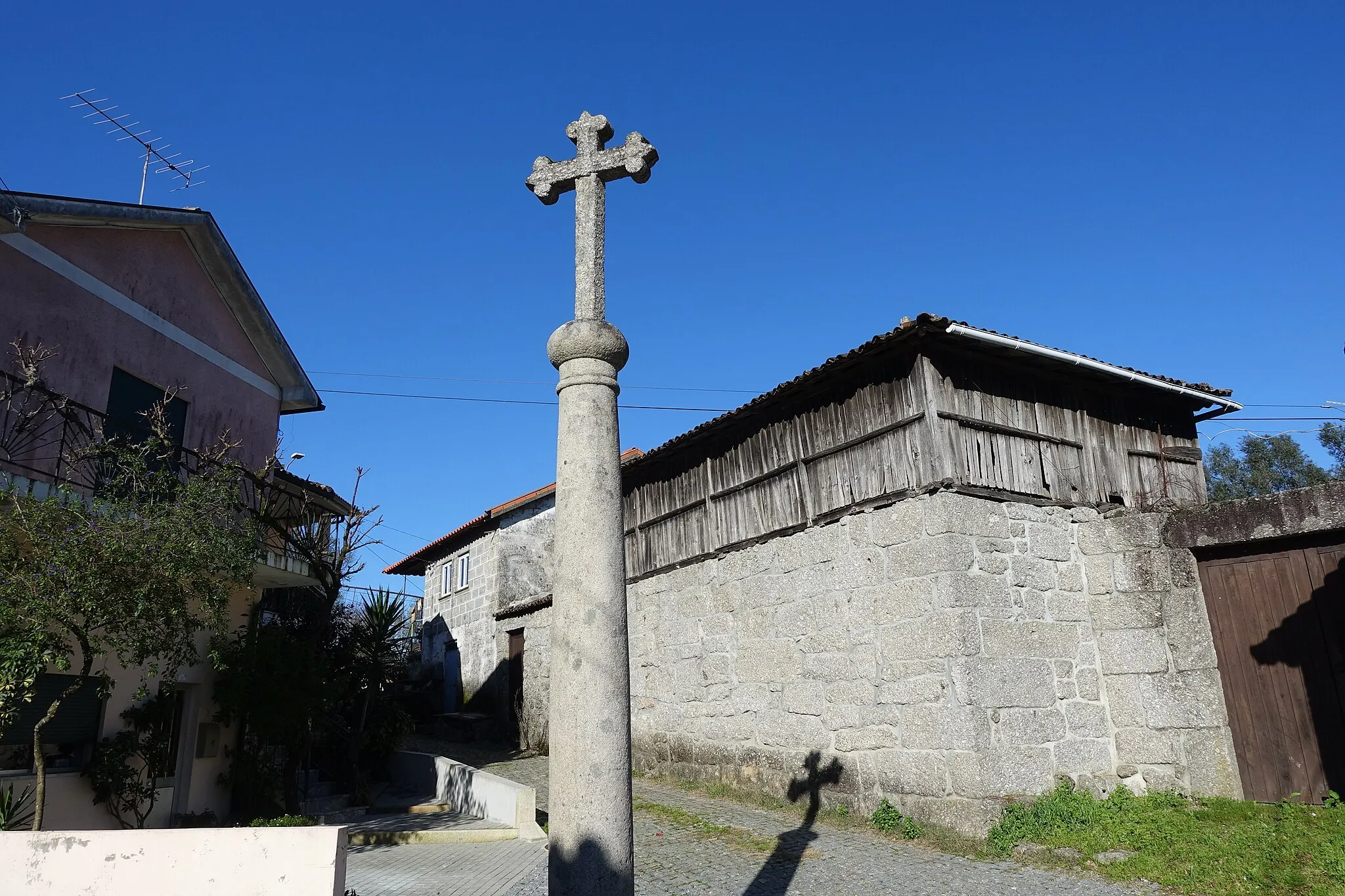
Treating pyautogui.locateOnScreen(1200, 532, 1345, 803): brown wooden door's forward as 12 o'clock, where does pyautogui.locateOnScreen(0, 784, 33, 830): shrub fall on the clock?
The shrub is roughly at 2 o'clock from the brown wooden door.

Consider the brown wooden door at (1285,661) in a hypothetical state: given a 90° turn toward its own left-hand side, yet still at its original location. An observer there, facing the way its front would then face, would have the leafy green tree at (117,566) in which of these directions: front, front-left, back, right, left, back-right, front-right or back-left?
back-right

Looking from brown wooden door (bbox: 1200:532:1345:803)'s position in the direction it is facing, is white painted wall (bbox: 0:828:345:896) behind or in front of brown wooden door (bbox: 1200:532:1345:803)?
in front

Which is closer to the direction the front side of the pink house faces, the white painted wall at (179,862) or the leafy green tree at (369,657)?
the white painted wall

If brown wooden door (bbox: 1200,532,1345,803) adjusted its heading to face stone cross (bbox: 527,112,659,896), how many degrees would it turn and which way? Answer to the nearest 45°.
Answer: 0° — it already faces it

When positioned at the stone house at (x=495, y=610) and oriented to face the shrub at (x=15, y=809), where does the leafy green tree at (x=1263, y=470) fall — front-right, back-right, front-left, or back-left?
back-left

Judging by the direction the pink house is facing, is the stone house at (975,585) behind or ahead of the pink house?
ahead

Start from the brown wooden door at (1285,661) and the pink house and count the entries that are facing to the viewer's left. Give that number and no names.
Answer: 0

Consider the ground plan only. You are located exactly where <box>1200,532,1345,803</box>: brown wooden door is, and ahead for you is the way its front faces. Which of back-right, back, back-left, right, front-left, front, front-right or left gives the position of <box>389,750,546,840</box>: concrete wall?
right

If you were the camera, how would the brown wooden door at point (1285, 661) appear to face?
facing the viewer

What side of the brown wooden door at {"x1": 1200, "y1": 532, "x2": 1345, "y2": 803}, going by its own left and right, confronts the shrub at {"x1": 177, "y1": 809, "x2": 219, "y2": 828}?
right

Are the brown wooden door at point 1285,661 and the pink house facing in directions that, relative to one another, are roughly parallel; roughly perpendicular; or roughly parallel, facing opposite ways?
roughly perpendicular

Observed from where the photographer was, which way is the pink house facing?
facing the viewer and to the right of the viewer

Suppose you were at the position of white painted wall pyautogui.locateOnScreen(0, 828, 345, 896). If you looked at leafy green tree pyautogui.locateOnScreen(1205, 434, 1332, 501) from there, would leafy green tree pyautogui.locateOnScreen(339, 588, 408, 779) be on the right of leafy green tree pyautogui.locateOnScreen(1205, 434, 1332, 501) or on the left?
left
